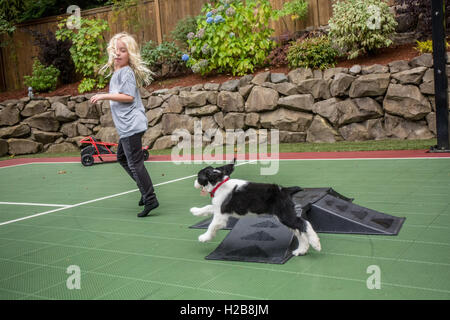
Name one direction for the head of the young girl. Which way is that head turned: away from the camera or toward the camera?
toward the camera

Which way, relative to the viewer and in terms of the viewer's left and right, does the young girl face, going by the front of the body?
facing to the left of the viewer

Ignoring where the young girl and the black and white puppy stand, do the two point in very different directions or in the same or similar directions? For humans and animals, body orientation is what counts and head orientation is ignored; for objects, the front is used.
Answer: same or similar directions

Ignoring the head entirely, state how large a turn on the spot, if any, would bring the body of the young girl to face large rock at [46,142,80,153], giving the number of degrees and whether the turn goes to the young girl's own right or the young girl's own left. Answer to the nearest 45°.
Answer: approximately 90° to the young girl's own right

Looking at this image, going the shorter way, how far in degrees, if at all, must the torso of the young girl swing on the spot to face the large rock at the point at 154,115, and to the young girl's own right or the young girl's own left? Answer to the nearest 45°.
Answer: approximately 90° to the young girl's own right

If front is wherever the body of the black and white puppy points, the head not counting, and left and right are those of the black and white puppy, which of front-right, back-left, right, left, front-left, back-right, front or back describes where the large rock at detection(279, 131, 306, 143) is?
right

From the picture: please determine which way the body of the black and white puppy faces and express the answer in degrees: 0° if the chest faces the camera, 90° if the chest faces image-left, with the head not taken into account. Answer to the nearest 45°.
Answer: approximately 90°

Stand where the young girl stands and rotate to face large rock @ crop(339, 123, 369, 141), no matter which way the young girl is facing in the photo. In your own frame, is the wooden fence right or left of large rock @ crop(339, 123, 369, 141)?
left

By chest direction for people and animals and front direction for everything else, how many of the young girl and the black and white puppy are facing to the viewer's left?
2
